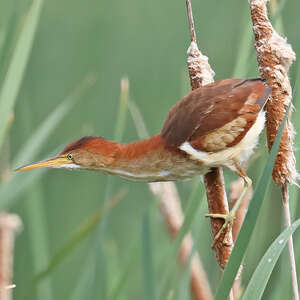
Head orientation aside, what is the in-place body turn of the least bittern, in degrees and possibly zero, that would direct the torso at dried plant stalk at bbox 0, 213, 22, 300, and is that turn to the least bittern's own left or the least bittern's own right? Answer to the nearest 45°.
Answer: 0° — it already faces it

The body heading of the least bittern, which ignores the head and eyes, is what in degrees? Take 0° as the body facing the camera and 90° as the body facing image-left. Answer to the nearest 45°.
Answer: approximately 90°

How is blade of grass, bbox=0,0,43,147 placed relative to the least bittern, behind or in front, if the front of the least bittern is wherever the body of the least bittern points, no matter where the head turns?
in front
